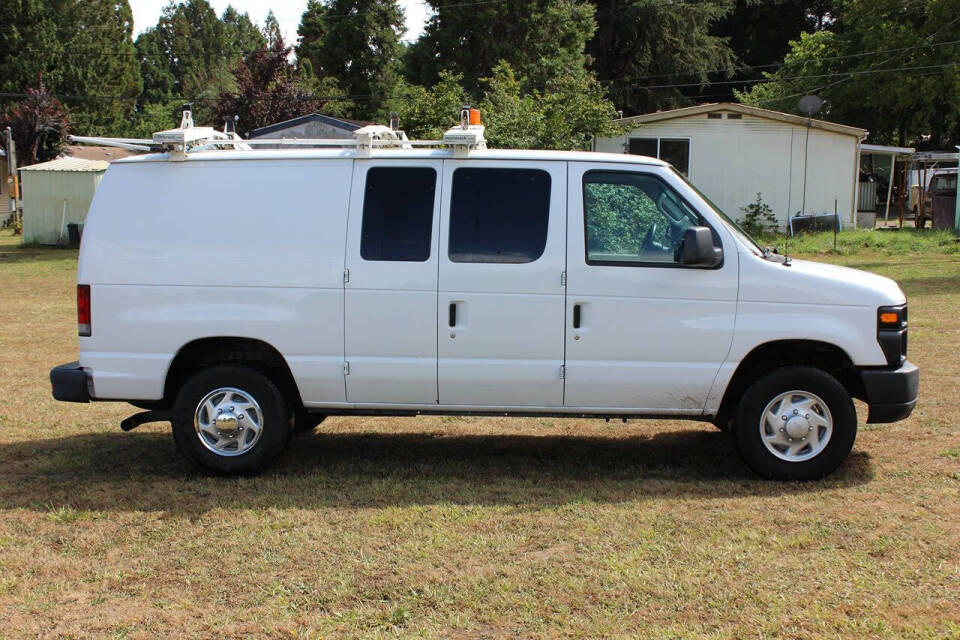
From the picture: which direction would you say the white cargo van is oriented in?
to the viewer's right

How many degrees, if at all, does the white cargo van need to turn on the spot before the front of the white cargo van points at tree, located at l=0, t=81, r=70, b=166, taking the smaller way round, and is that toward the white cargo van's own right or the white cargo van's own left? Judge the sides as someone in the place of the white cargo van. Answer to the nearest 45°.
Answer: approximately 135° to the white cargo van's own left

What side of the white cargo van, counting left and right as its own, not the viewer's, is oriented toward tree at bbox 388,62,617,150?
left

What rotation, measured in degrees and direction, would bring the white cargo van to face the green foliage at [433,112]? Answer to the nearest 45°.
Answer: approximately 90° to its left

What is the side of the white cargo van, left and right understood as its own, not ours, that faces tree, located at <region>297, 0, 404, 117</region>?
left

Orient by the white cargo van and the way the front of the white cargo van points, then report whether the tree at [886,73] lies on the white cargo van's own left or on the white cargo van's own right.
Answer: on the white cargo van's own left

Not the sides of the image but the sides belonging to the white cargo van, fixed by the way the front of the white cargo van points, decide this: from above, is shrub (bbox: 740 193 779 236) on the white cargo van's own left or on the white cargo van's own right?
on the white cargo van's own left

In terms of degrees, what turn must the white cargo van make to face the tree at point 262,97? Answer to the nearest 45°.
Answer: approximately 90° to its left
